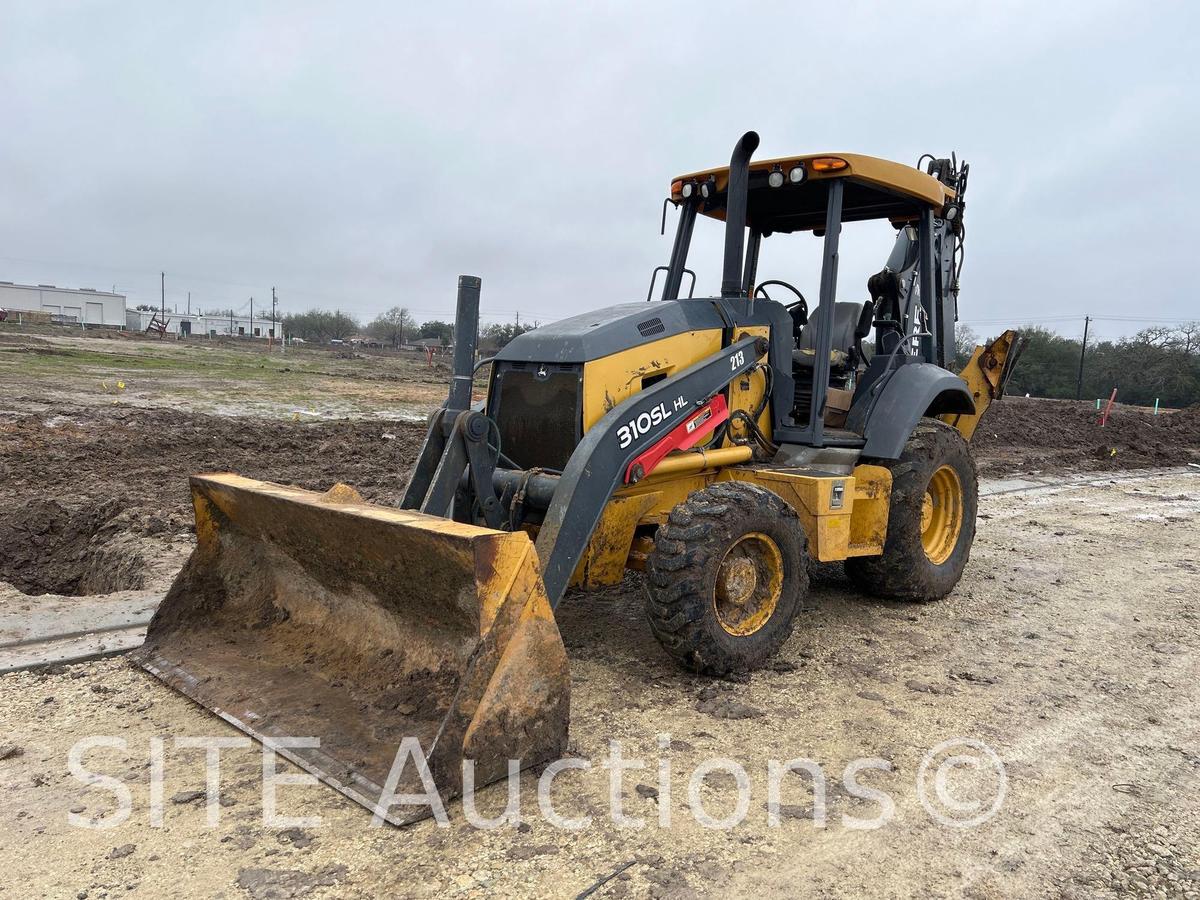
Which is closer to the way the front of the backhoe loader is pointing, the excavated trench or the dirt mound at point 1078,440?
the excavated trench

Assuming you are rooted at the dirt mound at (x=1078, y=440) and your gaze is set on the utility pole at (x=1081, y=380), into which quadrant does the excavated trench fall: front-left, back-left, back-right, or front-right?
back-left

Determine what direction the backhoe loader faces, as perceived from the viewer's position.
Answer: facing the viewer and to the left of the viewer

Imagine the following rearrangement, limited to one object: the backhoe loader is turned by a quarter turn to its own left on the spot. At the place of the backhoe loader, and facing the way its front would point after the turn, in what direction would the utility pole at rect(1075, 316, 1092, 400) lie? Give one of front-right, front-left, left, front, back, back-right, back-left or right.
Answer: left

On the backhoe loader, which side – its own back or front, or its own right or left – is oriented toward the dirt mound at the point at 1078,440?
back

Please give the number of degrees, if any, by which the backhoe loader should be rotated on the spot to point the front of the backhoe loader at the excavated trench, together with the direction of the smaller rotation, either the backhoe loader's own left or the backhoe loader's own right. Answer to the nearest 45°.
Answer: approximately 90° to the backhoe loader's own right
